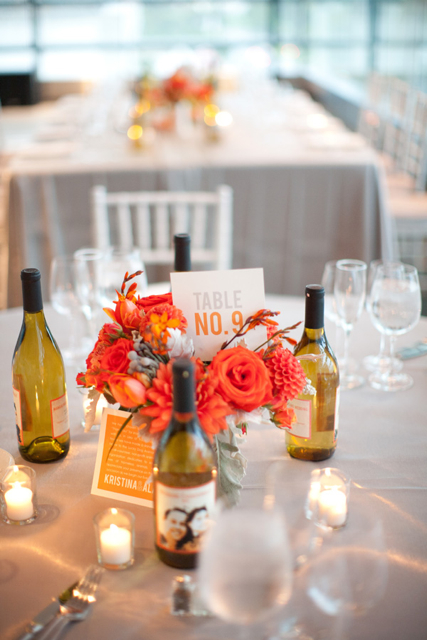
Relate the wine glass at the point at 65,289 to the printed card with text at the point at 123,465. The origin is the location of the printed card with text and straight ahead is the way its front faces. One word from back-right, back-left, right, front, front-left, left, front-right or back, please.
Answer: back

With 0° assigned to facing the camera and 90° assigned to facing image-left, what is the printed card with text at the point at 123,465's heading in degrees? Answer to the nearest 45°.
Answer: approximately 0°

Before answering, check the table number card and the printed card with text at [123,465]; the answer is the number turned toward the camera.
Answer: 2

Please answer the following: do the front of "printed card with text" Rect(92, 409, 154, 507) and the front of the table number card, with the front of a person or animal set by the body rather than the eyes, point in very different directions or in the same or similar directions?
same or similar directions

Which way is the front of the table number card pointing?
toward the camera
